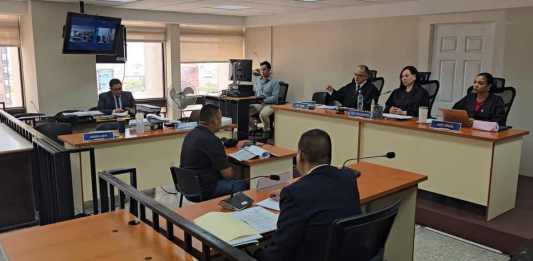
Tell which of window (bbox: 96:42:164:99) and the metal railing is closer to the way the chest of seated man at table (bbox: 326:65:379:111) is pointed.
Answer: the metal railing

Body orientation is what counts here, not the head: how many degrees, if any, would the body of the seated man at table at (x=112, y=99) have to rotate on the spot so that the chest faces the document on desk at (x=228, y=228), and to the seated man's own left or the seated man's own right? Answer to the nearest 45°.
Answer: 0° — they already face it

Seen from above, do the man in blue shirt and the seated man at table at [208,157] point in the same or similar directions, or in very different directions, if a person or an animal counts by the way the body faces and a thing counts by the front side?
very different directions

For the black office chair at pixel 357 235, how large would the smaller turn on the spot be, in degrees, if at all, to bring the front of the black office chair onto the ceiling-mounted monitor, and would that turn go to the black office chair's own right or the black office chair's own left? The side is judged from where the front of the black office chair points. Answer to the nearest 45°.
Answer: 0° — it already faces it

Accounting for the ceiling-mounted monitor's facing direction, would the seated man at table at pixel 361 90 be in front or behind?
in front

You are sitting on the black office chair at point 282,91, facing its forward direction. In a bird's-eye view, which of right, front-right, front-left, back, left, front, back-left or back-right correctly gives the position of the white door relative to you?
left

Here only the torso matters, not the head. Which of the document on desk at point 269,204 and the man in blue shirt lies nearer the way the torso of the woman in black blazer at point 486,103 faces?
the document on desk

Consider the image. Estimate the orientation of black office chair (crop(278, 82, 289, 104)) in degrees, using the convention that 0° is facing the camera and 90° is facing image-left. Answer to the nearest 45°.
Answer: approximately 45°

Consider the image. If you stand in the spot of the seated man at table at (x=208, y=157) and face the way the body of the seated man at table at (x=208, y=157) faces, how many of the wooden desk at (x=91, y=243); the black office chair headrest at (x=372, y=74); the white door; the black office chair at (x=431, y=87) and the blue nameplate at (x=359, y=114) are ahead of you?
4

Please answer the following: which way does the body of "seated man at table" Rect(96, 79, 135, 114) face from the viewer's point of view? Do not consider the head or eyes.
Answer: toward the camera

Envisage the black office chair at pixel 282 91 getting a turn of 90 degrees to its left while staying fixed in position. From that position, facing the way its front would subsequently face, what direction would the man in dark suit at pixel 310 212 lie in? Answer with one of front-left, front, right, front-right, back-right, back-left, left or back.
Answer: front-right

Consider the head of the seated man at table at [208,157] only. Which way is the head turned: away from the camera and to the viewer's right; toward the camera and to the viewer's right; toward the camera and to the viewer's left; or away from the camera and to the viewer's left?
away from the camera and to the viewer's right

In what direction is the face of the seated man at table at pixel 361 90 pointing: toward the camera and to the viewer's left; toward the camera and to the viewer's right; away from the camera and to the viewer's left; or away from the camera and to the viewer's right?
toward the camera and to the viewer's left

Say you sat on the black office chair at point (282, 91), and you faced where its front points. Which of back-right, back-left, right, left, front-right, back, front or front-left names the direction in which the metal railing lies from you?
front-left

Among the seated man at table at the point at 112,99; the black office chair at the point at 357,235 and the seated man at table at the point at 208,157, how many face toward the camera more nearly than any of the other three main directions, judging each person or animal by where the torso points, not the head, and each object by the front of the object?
1

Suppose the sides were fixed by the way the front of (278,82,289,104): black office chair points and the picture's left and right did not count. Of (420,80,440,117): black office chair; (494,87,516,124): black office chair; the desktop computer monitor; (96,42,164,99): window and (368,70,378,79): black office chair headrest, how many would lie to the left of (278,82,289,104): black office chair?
3

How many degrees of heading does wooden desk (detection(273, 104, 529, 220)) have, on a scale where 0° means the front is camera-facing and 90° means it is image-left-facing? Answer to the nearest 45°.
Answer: approximately 45°
